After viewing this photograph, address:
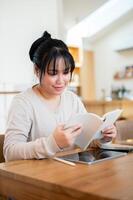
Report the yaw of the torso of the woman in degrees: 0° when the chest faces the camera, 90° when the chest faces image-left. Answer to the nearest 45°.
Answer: approximately 315°

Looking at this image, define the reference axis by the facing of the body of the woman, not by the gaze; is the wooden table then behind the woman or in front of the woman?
in front

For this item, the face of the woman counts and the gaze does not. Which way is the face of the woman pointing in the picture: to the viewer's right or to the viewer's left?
to the viewer's right
